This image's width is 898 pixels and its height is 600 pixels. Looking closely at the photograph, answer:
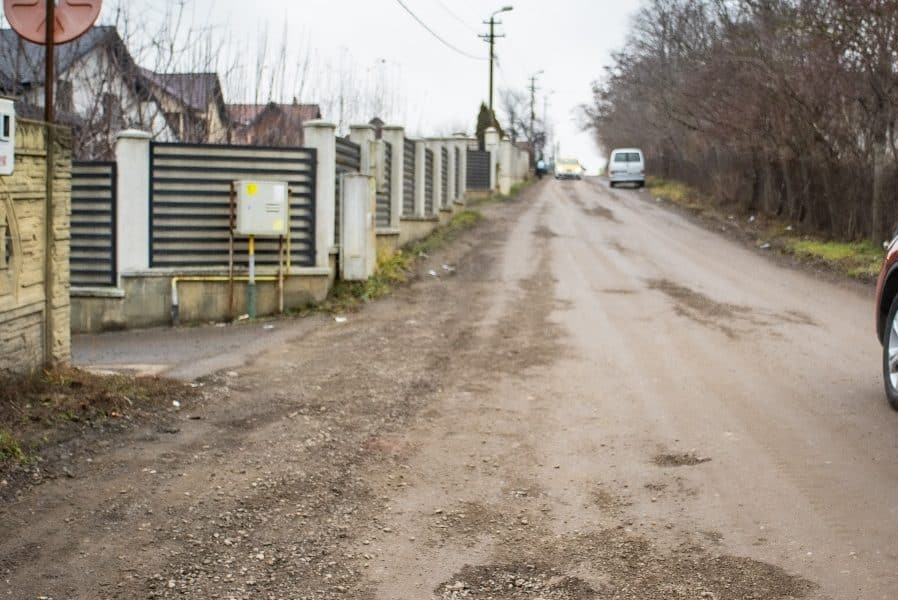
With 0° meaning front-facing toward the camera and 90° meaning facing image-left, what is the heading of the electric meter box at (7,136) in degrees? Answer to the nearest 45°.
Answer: approximately 0°

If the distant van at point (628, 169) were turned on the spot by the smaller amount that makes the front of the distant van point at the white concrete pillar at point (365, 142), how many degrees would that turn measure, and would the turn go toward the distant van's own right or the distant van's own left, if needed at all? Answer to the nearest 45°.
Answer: approximately 180°

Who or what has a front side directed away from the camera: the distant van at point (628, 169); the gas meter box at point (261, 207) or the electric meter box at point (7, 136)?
the distant van

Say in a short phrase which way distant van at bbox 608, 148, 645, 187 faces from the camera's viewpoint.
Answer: facing away from the viewer
